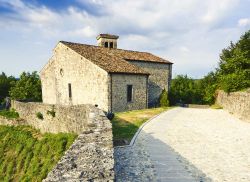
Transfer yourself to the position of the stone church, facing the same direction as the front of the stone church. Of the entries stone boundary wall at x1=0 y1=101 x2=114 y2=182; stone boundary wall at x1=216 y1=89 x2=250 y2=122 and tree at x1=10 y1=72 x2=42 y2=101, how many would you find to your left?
1

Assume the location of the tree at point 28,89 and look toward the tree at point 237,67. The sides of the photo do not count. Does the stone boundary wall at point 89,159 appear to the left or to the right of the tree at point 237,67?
right

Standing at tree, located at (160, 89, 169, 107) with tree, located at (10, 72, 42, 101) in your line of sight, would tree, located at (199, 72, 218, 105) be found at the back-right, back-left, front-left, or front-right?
back-right
